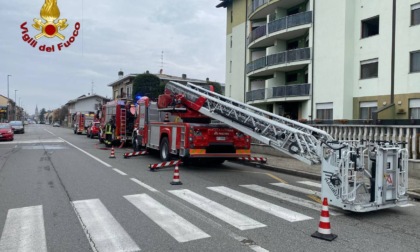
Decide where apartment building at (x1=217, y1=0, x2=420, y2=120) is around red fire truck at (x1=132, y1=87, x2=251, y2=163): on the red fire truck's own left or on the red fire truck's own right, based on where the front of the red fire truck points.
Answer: on the red fire truck's own right

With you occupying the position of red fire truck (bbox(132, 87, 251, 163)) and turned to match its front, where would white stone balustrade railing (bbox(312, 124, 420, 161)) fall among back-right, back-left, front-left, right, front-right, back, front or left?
back-right

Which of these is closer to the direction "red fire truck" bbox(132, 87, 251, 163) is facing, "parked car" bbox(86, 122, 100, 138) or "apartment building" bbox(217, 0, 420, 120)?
the parked car

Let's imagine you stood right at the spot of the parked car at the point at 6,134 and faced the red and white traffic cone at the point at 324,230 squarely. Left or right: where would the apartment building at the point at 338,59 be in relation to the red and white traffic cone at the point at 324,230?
left

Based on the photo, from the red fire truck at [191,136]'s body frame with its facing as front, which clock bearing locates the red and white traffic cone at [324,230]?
The red and white traffic cone is roughly at 7 o'clock from the red fire truck.

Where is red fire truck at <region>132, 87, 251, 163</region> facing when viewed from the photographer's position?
facing away from the viewer and to the left of the viewer
